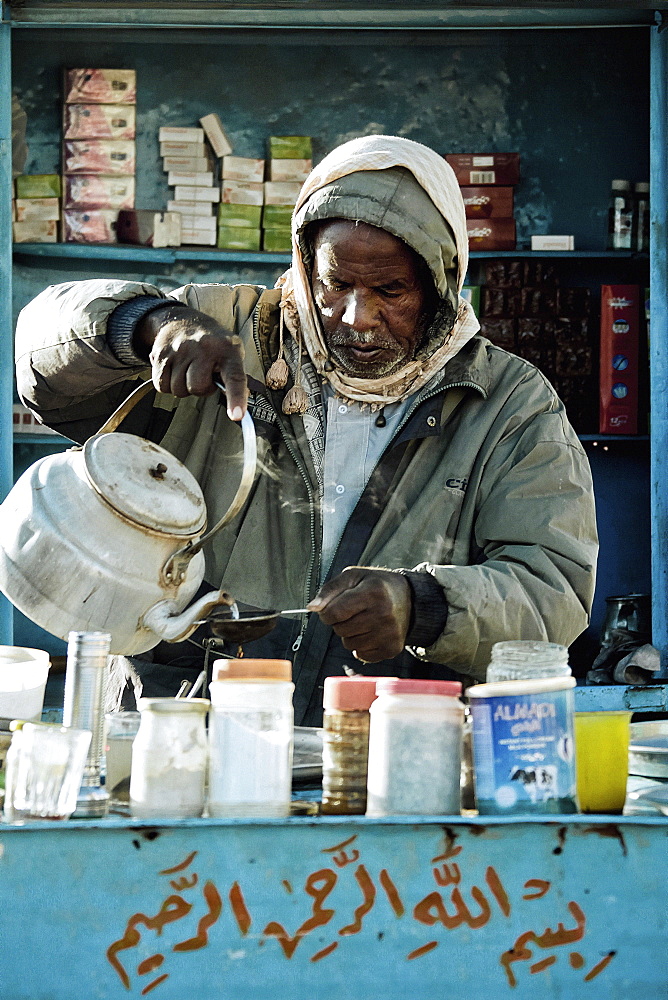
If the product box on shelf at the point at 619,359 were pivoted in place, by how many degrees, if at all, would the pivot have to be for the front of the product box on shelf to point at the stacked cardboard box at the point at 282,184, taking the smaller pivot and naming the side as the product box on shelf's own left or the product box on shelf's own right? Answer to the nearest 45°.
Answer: approximately 90° to the product box on shelf's own right

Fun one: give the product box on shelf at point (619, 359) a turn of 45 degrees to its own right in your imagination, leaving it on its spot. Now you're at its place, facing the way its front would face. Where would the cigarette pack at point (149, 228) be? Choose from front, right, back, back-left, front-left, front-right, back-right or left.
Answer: front-right

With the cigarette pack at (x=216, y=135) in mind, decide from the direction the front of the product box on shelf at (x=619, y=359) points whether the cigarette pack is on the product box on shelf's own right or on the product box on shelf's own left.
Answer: on the product box on shelf's own right

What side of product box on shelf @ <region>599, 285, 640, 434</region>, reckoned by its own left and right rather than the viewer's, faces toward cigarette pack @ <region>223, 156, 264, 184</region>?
right

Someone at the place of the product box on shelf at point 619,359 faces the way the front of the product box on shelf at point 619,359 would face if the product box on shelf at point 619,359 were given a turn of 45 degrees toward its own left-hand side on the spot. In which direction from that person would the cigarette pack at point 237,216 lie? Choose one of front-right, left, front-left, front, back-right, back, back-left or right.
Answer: back-right

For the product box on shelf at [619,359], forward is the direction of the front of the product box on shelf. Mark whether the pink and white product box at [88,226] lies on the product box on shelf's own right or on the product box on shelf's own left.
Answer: on the product box on shelf's own right

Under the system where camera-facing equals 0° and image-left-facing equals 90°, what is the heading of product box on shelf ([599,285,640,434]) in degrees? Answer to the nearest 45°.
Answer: approximately 0°

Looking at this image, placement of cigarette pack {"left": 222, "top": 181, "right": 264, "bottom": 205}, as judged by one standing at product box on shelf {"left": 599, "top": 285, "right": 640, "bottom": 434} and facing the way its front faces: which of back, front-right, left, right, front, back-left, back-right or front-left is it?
right

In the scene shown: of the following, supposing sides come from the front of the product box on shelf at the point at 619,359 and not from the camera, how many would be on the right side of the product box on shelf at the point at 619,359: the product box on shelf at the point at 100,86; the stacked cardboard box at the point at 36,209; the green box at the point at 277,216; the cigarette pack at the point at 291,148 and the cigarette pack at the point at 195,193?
5

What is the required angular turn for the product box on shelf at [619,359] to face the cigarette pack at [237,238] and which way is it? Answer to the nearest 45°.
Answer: approximately 90° to its right

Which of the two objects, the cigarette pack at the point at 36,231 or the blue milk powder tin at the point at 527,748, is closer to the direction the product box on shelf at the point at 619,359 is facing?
the blue milk powder tin

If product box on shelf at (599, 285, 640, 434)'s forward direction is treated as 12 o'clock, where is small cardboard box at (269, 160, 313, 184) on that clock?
The small cardboard box is roughly at 3 o'clock from the product box on shelf.

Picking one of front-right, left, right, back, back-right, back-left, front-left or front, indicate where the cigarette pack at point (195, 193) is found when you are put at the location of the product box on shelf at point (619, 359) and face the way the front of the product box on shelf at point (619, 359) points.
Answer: right
